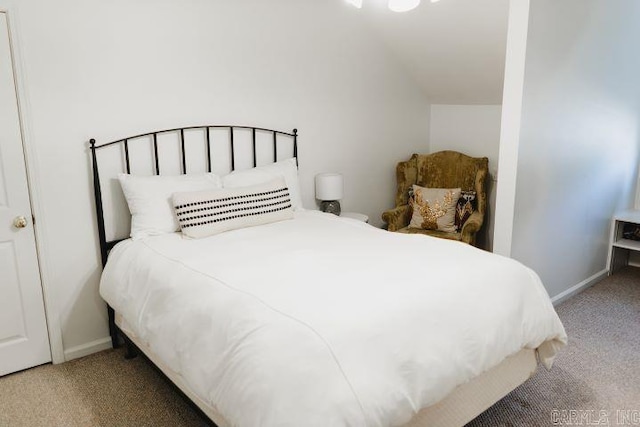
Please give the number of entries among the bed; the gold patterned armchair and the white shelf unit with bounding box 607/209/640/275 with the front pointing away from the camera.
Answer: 0

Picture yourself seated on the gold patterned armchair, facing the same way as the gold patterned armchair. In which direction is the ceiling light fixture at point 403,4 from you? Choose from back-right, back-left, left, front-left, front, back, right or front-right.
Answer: front-left

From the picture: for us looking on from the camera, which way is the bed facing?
facing the viewer and to the right of the viewer

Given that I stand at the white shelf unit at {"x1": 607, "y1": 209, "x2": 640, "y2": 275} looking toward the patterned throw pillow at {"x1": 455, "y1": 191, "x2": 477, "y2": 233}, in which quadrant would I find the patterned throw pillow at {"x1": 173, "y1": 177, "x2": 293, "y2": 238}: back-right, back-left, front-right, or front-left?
front-left

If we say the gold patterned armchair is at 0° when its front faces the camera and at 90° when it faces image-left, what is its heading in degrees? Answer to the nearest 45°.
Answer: approximately 45°

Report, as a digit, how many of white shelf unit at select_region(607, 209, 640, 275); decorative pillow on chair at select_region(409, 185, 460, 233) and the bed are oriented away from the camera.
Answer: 0

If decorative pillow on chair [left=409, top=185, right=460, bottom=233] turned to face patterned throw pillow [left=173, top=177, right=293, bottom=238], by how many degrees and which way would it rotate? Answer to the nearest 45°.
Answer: approximately 45° to its right

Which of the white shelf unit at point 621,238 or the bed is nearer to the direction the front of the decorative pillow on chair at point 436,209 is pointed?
the bed

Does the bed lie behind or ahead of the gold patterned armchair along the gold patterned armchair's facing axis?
ahead

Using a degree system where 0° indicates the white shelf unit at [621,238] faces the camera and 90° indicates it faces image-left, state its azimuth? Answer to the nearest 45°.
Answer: approximately 45°

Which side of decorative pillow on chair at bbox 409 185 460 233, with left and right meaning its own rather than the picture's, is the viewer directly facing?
front
